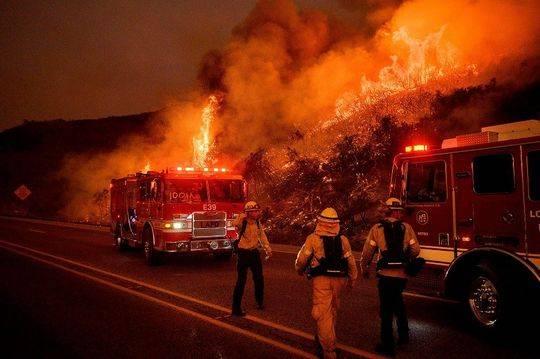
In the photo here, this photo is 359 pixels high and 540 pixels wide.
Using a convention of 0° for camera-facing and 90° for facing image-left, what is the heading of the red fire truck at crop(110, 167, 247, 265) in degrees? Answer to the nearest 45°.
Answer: approximately 315°

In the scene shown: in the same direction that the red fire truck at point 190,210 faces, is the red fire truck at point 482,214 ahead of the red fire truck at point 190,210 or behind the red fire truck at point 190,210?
ahead

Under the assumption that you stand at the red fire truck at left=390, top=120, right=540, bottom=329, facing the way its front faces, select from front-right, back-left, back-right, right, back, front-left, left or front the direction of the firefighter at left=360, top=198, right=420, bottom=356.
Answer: left

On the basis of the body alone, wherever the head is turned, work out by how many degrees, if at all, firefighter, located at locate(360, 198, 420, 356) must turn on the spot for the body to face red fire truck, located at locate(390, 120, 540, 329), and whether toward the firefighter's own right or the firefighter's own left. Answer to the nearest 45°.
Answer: approximately 45° to the firefighter's own right

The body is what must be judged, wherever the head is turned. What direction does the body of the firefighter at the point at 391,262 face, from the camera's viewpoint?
away from the camera

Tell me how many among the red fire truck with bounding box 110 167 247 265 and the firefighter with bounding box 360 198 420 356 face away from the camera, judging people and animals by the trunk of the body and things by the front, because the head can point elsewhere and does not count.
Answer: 1

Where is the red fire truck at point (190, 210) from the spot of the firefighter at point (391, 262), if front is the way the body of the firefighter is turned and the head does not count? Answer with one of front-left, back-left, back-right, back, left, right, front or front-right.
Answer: front-left

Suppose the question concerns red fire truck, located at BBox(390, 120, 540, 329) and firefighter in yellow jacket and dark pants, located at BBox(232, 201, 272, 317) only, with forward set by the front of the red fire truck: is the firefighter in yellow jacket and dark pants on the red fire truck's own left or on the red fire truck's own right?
on the red fire truck's own left

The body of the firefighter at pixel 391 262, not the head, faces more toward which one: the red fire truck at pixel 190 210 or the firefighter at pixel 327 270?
the red fire truck

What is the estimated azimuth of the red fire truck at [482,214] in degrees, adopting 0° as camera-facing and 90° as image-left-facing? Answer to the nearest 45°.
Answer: approximately 135°

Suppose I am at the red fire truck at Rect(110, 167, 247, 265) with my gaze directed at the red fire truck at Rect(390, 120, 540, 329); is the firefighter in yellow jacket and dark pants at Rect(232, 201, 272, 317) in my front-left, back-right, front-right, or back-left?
front-right

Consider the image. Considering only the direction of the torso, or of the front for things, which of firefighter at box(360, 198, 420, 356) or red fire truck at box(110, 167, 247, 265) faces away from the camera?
the firefighter

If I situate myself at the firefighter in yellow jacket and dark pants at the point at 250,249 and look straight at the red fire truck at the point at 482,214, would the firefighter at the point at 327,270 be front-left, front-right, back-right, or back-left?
front-right
